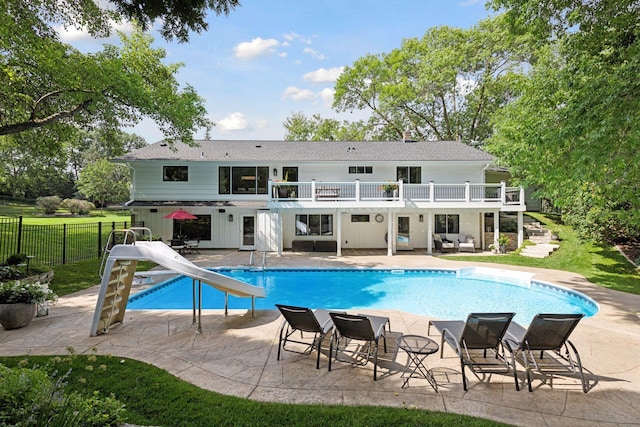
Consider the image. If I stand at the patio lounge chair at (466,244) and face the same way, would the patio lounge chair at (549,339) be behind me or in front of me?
in front

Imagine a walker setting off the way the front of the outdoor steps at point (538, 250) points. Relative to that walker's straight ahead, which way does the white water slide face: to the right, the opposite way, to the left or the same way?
the opposite way

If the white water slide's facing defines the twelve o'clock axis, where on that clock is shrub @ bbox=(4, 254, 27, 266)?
The shrub is roughly at 8 o'clock from the white water slide.

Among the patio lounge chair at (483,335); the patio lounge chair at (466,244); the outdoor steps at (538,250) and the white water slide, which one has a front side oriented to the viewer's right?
the white water slide

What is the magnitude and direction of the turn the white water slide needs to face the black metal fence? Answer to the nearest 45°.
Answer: approximately 90° to its left

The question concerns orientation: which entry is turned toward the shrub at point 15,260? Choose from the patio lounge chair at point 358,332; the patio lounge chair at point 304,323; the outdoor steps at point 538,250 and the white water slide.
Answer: the outdoor steps

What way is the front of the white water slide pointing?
to the viewer's right

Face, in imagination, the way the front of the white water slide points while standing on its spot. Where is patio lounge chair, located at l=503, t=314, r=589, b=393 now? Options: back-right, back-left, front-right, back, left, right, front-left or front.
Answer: front-right

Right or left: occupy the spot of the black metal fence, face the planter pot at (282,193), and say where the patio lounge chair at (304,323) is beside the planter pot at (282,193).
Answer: right

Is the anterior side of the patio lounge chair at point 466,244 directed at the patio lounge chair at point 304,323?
yes

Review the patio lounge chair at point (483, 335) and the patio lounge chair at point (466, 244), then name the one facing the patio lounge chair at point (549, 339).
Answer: the patio lounge chair at point (466, 244)
